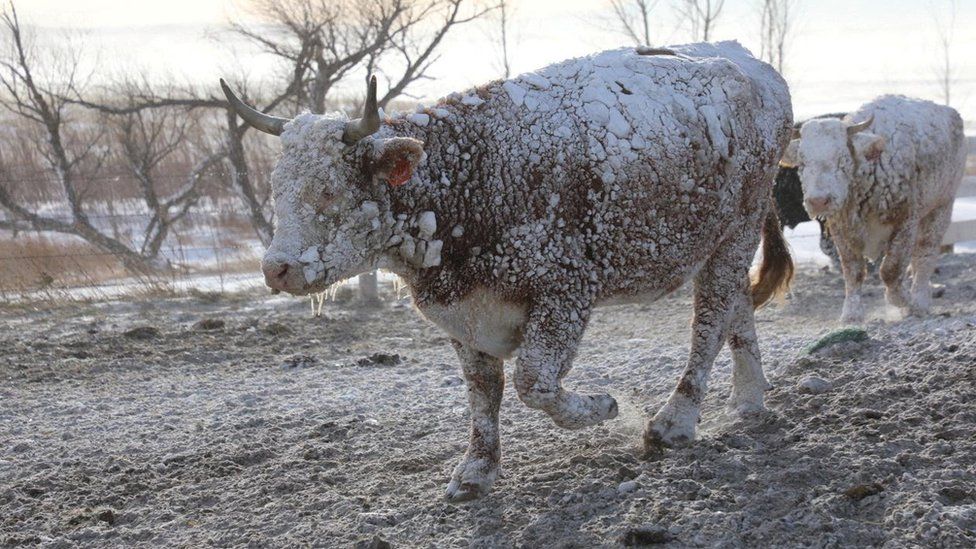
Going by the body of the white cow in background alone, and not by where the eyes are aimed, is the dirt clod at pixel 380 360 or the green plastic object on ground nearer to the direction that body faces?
the dirt clod

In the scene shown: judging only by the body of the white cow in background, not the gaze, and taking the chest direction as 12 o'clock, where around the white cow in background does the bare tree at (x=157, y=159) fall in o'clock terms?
The bare tree is roughly at 2 o'clock from the white cow in background.

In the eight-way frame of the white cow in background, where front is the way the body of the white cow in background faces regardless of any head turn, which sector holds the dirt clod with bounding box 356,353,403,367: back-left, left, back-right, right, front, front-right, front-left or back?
front

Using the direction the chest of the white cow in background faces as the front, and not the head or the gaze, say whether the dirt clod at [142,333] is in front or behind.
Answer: in front

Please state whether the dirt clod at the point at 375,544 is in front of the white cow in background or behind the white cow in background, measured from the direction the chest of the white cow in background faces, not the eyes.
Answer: in front

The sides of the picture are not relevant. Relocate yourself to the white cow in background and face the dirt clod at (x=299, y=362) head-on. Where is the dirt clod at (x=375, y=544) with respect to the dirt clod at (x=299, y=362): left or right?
left

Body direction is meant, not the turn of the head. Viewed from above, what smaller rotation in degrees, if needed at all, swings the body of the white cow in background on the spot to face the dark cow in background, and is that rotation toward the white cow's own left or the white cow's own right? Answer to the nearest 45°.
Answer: approximately 135° to the white cow's own right

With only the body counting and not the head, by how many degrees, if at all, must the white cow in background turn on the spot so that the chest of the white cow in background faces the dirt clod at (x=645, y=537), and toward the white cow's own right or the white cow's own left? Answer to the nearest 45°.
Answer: approximately 45° to the white cow's own left

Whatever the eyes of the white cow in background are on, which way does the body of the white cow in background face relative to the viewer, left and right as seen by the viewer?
facing the viewer and to the left of the viewer

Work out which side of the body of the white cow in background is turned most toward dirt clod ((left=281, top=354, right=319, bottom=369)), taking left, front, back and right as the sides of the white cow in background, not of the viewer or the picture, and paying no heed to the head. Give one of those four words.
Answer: front

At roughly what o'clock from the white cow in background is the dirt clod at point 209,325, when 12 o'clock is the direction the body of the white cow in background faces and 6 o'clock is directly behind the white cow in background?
The dirt clod is roughly at 1 o'clock from the white cow in background.

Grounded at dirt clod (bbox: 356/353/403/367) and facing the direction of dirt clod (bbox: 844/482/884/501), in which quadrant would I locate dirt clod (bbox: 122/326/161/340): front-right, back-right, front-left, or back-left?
back-right

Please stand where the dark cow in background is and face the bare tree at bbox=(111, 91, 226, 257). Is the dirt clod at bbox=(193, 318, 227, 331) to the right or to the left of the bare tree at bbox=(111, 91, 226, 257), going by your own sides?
left
